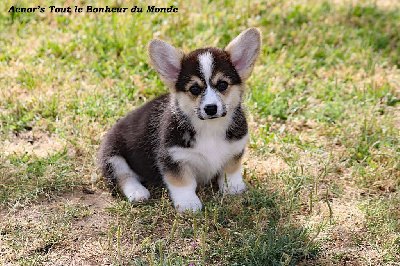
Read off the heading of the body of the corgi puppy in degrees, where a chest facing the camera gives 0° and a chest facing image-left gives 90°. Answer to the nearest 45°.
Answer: approximately 315°
